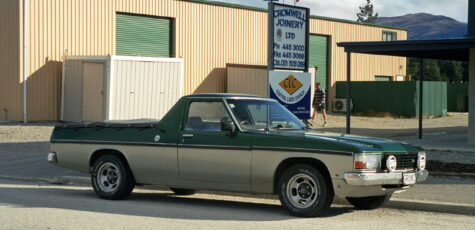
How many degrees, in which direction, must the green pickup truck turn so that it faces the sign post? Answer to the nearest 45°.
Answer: approximately 135° to its left

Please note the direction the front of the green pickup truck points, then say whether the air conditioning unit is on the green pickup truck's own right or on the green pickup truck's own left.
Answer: on the green pickup truck's own left

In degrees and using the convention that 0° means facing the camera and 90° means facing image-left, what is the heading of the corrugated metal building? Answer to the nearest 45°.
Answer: approximately 315°

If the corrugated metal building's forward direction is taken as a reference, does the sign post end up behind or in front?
in front

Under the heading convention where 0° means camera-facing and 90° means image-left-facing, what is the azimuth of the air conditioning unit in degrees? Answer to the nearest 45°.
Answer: approximately 0°

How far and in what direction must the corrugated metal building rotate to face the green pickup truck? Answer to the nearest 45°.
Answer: approximately 45° to its right

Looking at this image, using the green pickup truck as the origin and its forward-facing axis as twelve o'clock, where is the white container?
The white container is roughly at 7 o'clock from the green pickup truck.
